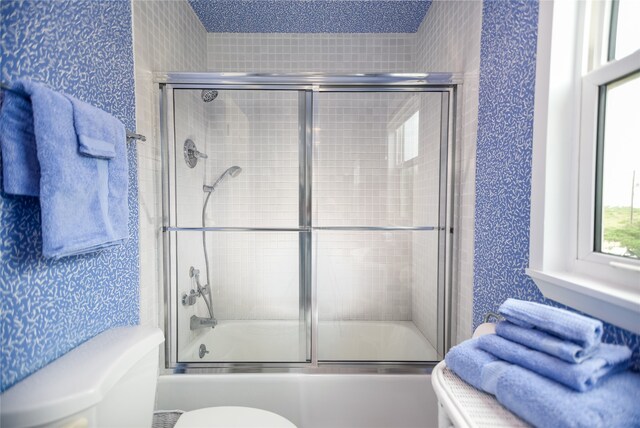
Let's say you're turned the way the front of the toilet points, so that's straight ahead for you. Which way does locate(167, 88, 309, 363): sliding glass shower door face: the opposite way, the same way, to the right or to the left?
to the right

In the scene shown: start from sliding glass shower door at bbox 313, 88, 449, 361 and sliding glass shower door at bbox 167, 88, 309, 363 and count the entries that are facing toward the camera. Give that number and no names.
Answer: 2

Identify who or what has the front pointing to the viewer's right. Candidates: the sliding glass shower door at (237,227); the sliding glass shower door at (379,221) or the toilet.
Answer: the toilet

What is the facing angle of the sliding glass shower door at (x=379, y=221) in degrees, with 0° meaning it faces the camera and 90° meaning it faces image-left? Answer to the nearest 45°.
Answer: approximately 0°

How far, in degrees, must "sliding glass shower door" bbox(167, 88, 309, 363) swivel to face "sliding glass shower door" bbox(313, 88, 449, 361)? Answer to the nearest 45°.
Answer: approximately 90° to its left

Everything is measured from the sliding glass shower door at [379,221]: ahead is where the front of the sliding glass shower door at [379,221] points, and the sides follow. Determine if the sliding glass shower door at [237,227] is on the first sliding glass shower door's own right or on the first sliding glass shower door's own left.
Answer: on the first sliding glass shower door's own right

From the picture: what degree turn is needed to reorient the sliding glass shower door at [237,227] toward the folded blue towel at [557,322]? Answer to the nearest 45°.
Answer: approximately 45° to its left

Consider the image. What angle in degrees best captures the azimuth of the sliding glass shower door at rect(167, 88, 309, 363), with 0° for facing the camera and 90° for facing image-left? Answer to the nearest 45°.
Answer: approximately 0°

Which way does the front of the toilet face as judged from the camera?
facing to the right of the viewer

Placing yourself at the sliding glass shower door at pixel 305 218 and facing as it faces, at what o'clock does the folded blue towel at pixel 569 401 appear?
The folded blue towel is roughly at 11 o'clock from the sliding glass shower door.
